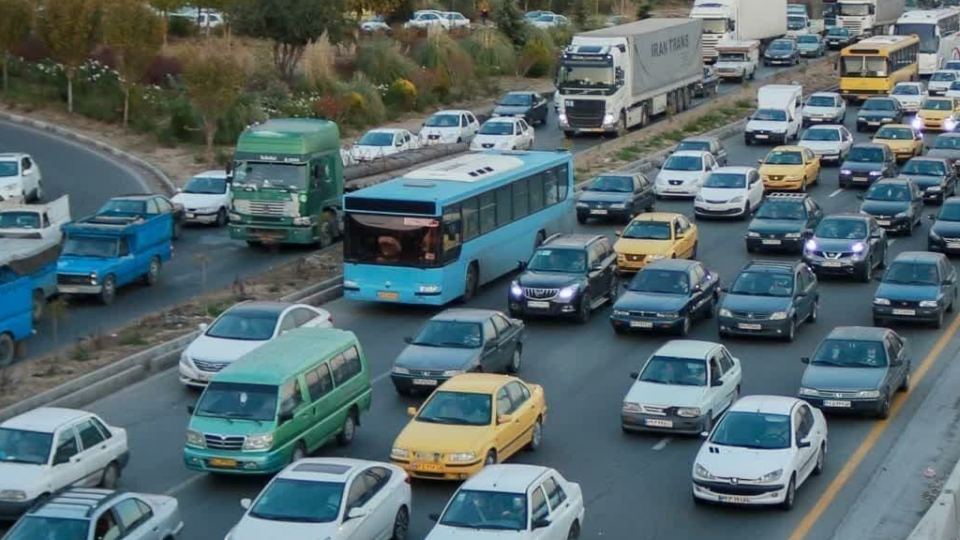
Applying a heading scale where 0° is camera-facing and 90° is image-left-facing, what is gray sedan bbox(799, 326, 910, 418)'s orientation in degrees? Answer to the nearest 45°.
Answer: approximately 45°

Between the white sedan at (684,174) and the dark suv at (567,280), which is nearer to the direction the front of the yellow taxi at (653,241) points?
the dark suv

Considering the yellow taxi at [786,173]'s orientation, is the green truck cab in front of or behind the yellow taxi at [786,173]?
in front

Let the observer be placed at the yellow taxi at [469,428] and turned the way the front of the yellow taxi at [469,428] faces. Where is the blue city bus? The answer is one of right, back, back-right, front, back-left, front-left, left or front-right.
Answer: back-right

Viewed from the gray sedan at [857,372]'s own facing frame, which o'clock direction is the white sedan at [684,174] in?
The white sedan is roughly at 4 o'clock from the gray sedan.

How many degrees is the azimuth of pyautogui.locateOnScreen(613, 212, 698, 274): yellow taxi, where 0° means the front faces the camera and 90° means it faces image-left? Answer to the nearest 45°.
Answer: approximately 45°

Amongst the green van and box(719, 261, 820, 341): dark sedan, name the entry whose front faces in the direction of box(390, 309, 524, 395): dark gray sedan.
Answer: the dark sedan

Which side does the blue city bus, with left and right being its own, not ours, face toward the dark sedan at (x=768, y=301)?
left

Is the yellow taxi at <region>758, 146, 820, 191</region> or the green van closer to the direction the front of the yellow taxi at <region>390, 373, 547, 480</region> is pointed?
the green van

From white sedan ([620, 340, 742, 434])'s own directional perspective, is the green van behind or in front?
in front

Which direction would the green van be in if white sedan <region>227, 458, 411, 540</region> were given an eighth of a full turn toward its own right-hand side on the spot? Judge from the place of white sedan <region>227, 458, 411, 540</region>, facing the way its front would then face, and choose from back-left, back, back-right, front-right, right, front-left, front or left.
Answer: right

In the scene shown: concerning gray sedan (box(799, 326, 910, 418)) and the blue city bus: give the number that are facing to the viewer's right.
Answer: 0

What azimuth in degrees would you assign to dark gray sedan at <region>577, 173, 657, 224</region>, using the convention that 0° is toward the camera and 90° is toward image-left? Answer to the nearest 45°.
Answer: approximately 45°
